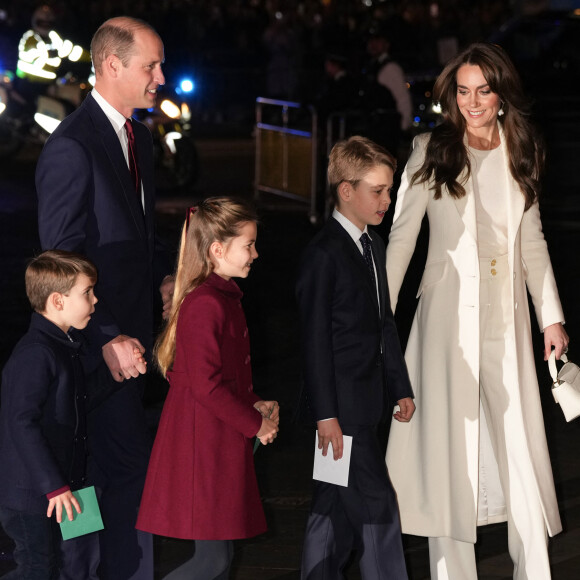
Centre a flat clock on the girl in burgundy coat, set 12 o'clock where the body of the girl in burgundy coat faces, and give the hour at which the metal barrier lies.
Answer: The metal barrier is roughly at 9 o'clock from the girl in burgundy coat.

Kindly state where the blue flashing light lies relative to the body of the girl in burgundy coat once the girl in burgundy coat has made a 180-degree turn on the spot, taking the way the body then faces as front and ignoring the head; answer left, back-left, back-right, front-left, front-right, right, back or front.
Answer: right

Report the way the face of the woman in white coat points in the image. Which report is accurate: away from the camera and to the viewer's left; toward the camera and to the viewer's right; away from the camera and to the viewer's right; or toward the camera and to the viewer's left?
toward the camera and to the viewer's left

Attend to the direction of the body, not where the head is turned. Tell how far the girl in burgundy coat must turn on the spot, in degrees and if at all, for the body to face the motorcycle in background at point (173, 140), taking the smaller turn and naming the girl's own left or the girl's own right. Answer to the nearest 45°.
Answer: approximately 90° to the girl's own left

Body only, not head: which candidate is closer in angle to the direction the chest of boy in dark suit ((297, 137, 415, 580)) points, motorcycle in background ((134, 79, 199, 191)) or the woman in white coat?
the woman in white coat

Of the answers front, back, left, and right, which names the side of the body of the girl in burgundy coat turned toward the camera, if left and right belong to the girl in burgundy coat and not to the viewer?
right

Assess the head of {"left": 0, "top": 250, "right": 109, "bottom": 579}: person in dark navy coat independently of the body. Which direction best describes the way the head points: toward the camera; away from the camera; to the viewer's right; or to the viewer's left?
to the viewer's right

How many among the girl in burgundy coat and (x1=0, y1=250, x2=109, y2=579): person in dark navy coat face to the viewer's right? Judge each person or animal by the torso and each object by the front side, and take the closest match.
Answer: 2

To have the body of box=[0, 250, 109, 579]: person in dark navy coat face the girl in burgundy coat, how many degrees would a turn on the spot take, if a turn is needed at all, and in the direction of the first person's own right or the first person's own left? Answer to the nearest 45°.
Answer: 0° — they already face them

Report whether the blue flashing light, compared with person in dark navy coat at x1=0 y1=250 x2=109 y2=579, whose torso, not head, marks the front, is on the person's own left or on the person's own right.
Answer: on the person's own left

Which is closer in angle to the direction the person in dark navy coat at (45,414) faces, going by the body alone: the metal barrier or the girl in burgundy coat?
the girl in burgundy coat

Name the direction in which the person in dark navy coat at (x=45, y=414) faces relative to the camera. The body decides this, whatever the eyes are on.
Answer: to the viewer's right

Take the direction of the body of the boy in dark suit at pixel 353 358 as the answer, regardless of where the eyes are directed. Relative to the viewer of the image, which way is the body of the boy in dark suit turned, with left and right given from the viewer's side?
facing the viewer and to the right of the viewer

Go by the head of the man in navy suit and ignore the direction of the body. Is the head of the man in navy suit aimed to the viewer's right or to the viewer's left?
to the viewer's right

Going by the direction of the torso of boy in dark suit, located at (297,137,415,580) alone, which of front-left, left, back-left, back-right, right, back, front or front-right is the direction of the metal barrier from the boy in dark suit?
back-left

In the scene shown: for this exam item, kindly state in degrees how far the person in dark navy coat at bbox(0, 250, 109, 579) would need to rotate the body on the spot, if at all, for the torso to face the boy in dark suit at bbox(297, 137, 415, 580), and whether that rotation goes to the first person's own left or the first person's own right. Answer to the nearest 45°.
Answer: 0° — they already face them
